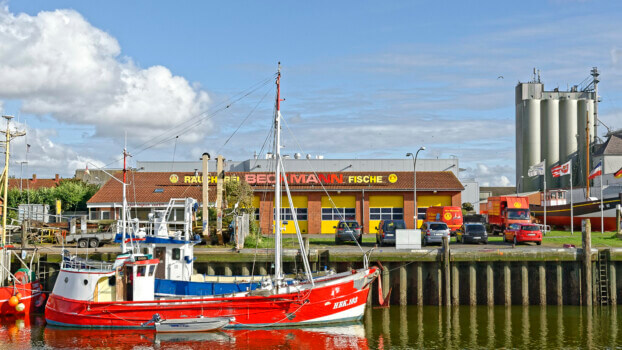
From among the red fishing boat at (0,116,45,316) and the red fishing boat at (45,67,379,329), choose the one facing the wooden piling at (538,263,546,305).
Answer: the red fishing boat at (45,67,379,329)

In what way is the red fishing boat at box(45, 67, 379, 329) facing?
to the viewer's right

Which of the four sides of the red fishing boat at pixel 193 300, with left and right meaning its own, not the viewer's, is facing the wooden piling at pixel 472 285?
front

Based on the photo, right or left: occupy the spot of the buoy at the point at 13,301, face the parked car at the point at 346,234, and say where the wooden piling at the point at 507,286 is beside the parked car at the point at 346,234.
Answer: right

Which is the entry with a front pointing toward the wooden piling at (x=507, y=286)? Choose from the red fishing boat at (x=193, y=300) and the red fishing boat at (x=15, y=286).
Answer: the red fishing boat at (x=193, y=300)

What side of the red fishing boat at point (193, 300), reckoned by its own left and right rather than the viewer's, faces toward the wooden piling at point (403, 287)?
front

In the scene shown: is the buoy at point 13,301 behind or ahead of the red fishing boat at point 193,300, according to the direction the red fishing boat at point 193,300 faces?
behind
